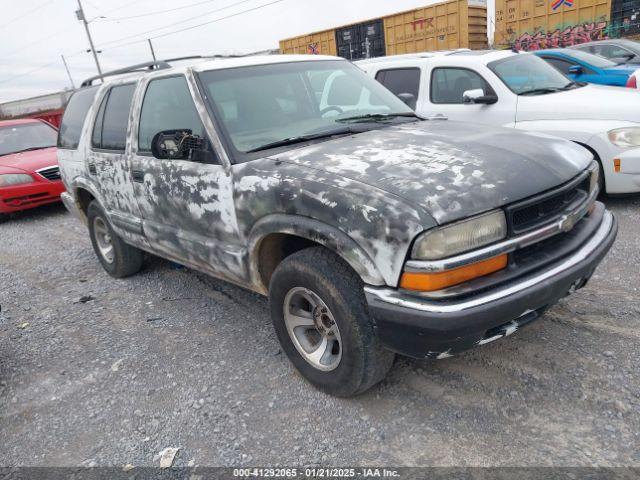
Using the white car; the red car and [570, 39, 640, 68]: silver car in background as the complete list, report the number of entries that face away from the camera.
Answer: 0

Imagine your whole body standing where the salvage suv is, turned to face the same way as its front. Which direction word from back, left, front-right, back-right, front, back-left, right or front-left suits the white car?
left

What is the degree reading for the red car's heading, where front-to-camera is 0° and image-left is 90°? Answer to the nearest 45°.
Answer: approximately 315°

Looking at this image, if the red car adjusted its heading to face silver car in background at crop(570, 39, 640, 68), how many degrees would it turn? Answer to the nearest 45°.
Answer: approximately 45° to its left

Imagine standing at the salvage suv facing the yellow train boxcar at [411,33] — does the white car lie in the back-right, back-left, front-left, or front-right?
front-right

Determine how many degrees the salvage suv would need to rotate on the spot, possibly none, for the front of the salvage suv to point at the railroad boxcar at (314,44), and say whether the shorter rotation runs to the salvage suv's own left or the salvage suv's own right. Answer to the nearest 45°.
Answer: approximately 135° to the salvage suv's own left

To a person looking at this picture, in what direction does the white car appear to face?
facing the viewer and to the right of the viewer

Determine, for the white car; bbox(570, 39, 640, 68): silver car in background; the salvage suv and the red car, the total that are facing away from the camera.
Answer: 0

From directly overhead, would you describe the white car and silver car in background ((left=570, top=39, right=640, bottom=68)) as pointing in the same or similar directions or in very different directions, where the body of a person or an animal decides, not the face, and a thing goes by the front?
same or similar directions

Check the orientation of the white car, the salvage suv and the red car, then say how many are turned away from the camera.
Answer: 0

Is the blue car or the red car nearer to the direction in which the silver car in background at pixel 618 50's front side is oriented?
the blue car

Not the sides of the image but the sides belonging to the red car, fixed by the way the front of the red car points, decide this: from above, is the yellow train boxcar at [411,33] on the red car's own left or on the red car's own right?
on the red car's own left

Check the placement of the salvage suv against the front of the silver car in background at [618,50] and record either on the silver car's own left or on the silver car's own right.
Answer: on the silver car's own right

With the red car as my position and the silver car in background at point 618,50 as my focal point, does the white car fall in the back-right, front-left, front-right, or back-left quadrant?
front-right

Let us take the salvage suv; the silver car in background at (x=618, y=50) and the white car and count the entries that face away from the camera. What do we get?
0

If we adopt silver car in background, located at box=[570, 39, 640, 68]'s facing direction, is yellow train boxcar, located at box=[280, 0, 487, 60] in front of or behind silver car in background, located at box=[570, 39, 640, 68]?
behind
